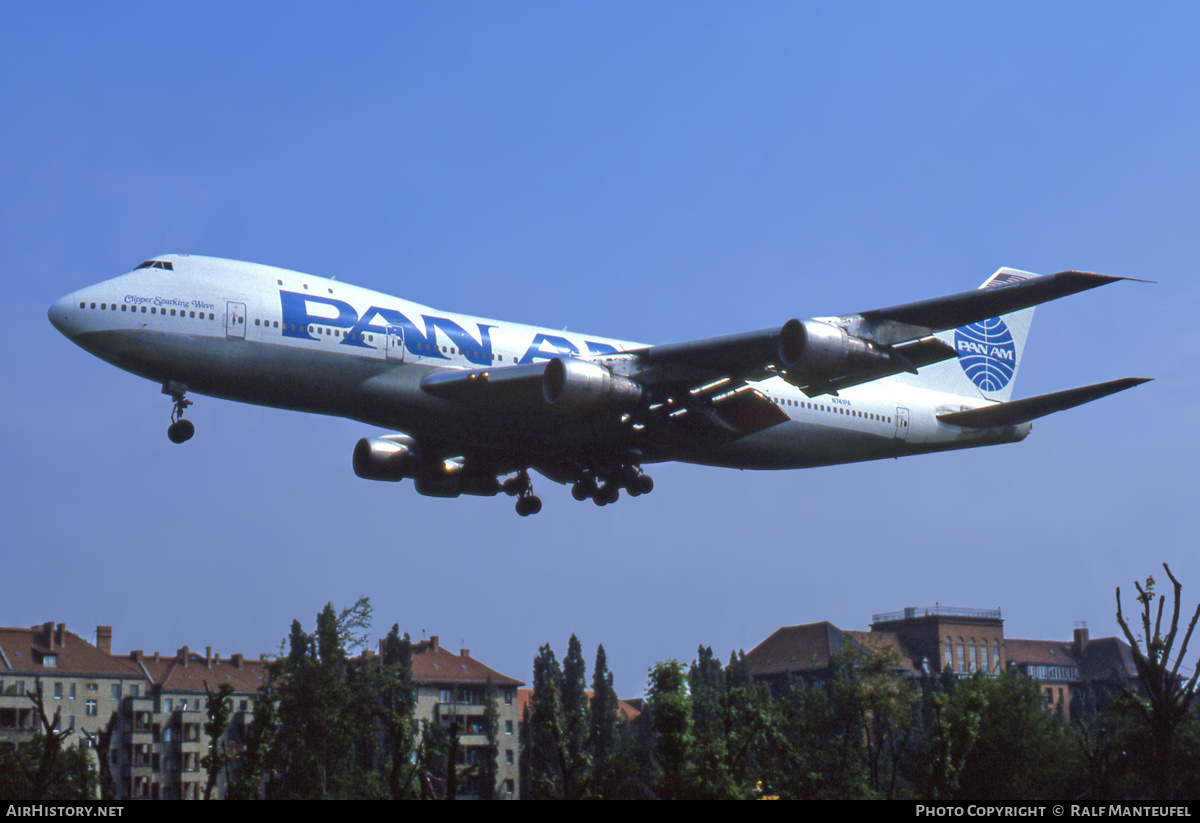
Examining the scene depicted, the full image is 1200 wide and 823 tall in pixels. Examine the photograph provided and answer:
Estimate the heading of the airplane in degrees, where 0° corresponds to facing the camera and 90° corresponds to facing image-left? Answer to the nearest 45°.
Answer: approximately 45°
